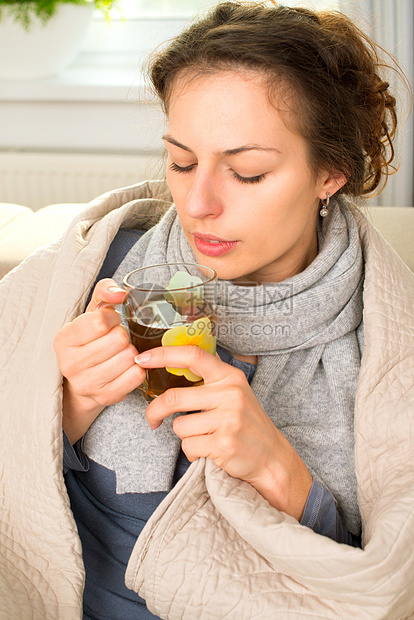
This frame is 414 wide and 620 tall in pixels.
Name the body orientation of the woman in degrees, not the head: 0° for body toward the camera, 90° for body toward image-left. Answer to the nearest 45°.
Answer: approximately 45°

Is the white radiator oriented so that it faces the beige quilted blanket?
yes

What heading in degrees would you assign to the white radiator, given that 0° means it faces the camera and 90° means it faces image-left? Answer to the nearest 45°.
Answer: approximately 0°

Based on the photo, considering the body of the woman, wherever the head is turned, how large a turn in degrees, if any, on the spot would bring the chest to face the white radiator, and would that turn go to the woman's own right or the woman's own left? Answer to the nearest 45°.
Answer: approximately 135° to the woman's own right
